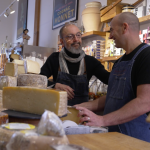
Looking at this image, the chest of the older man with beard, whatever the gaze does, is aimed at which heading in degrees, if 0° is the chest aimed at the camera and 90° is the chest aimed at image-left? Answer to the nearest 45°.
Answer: approximately 0°

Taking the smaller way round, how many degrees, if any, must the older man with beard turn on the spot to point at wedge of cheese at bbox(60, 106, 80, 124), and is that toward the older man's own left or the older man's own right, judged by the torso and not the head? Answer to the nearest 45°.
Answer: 0° — they already face it

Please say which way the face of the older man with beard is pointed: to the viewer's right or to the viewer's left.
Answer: to the viewer's right

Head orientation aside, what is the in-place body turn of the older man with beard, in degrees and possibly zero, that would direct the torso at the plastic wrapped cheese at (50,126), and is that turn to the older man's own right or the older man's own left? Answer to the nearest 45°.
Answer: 0° — they already face it

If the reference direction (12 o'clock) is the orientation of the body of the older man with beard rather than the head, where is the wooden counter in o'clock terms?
The wooden counter is roughly at 12 o'clock from the older man with beard.

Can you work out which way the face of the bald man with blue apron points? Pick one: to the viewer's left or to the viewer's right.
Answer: to the viewer's left
